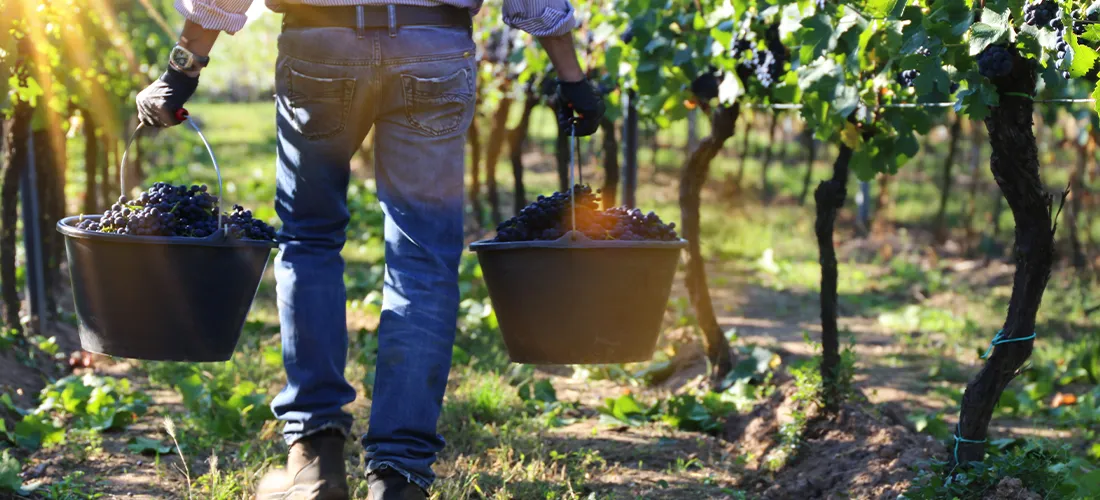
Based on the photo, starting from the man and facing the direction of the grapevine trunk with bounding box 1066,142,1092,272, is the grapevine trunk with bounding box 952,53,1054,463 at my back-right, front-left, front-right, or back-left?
front-right

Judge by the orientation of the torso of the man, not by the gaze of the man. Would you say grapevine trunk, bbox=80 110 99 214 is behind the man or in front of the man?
in front

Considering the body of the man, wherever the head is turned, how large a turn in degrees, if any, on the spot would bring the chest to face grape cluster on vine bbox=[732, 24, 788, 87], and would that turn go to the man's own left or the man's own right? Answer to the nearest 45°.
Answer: approximately 45° to the man's own right

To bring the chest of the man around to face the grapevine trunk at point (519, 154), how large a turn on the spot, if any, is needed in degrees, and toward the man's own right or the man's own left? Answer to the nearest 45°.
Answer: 0° — they already face it

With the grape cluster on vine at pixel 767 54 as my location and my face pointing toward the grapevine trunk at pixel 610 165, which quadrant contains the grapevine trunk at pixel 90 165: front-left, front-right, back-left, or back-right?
front-left

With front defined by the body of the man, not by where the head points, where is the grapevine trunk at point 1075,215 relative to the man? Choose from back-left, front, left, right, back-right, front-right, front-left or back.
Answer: front-right

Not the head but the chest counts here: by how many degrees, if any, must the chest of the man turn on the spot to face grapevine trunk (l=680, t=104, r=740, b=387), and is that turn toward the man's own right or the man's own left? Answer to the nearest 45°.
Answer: approximately 45° to the man's own right

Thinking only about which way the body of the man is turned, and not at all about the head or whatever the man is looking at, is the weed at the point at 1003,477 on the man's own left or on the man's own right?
on the man's own right

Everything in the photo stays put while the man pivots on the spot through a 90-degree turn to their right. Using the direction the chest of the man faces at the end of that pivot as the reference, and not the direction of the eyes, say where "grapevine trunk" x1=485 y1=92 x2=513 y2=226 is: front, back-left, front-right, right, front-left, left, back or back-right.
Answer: left

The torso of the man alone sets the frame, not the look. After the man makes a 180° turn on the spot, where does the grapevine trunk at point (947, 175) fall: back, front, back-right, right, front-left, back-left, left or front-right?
back-left

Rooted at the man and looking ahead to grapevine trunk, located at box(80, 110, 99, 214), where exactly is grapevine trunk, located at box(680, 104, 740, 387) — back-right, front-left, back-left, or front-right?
front-right

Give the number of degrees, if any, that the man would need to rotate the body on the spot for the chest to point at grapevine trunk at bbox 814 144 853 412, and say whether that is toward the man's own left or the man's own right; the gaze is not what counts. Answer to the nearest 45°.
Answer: approximately 45° to the man's own right

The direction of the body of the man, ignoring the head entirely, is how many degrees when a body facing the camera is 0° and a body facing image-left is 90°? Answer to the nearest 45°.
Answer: approximately 180°

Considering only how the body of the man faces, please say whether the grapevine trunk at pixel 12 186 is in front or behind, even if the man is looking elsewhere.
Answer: in front
